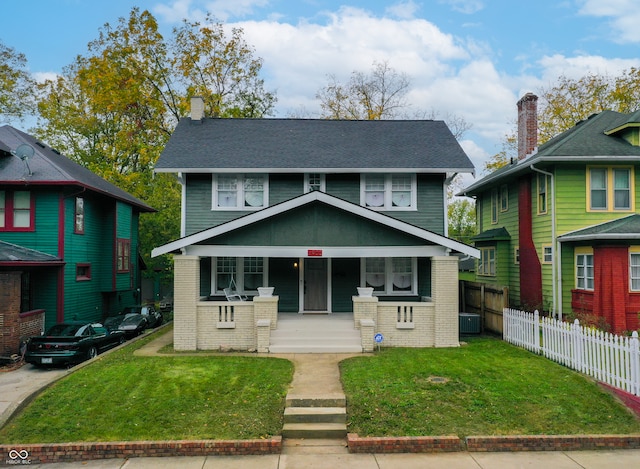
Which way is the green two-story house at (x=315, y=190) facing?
toward the camera

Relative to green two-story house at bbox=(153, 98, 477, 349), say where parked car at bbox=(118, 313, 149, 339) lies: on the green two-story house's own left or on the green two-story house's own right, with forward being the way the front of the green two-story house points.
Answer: on the green two-story house's own right

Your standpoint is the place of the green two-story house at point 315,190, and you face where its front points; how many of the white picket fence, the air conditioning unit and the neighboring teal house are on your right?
1

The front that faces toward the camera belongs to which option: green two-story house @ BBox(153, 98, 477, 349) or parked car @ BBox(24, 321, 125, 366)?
the green two-story house

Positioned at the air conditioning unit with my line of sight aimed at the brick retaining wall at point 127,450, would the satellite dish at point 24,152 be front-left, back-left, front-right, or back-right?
front-right

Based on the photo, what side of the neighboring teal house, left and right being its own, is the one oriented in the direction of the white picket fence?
left

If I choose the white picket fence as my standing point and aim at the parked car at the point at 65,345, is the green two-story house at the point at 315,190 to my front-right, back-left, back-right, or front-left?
front-right

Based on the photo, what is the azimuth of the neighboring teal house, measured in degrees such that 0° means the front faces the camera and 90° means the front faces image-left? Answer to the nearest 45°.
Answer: approximately 45°

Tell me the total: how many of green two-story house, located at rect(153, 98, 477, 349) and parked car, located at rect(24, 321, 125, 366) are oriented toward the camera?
1

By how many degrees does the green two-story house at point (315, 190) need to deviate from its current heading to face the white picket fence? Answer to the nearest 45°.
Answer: approximately 45° to its left

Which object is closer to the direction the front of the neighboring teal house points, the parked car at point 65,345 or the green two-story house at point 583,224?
the parked car

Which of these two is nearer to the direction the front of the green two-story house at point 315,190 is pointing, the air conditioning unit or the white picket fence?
the white picket fence
